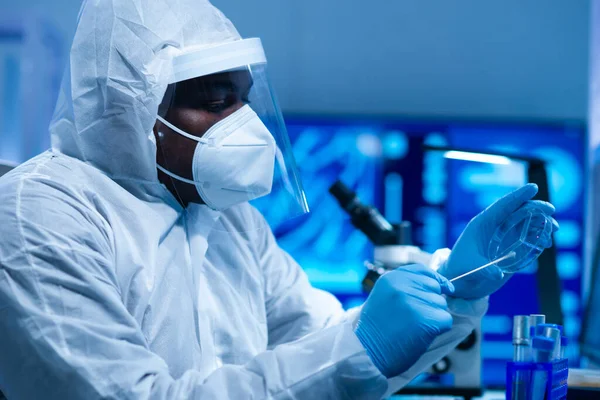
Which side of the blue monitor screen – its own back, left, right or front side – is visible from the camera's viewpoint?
front

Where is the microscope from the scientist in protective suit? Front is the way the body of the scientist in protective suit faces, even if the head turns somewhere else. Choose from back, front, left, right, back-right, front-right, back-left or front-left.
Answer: left

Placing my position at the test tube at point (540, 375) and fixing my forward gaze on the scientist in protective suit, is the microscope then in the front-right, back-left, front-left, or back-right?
front-right

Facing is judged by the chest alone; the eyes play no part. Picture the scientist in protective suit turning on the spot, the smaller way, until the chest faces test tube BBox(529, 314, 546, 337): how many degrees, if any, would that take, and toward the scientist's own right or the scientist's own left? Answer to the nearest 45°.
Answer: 0° — they already face it

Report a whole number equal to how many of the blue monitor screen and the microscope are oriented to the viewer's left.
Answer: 1

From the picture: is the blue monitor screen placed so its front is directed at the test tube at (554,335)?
yes

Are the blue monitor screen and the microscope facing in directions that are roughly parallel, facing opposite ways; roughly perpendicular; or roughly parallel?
roughly perpendicular

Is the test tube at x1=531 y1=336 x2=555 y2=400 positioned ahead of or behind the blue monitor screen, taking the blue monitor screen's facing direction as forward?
ahead

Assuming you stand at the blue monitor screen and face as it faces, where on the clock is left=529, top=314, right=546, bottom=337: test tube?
The test tube is roughly at 12 o'clock from the blue monitor screen.

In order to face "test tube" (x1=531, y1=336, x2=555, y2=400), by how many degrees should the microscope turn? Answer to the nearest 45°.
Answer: approximately 90° to its left

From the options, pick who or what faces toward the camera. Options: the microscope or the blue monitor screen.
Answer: the blue monitor screen

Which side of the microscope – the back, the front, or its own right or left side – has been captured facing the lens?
left
